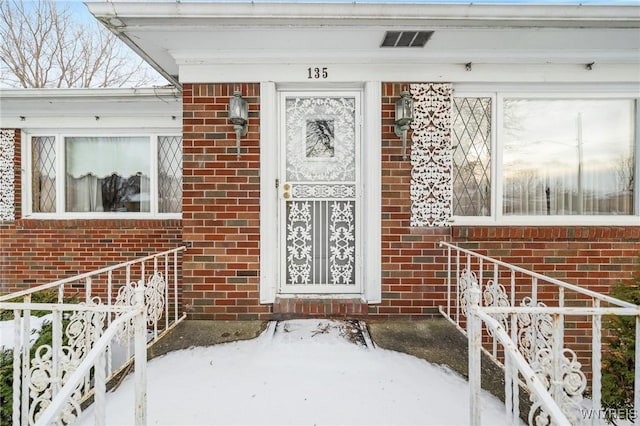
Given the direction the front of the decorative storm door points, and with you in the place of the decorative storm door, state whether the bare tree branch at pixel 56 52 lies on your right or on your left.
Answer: on your right

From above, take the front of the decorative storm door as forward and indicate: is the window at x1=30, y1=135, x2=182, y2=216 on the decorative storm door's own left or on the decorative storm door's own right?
on the decorative storm door's own right

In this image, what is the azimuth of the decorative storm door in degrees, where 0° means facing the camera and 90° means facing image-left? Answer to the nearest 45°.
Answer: approximately 0°

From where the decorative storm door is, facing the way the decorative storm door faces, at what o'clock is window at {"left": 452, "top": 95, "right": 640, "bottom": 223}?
The window is roughly at 9 o'clock from the decorative storm door.

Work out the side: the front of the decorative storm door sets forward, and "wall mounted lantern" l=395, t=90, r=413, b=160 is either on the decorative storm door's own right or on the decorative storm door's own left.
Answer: on the decorative storm door's own left

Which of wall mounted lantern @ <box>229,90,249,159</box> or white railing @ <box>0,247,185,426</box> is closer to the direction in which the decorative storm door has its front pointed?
the white railing

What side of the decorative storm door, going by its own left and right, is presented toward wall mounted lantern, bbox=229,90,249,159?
right

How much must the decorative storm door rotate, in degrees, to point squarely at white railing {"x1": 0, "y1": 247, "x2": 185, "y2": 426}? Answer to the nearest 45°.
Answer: approximately 45° to its right
